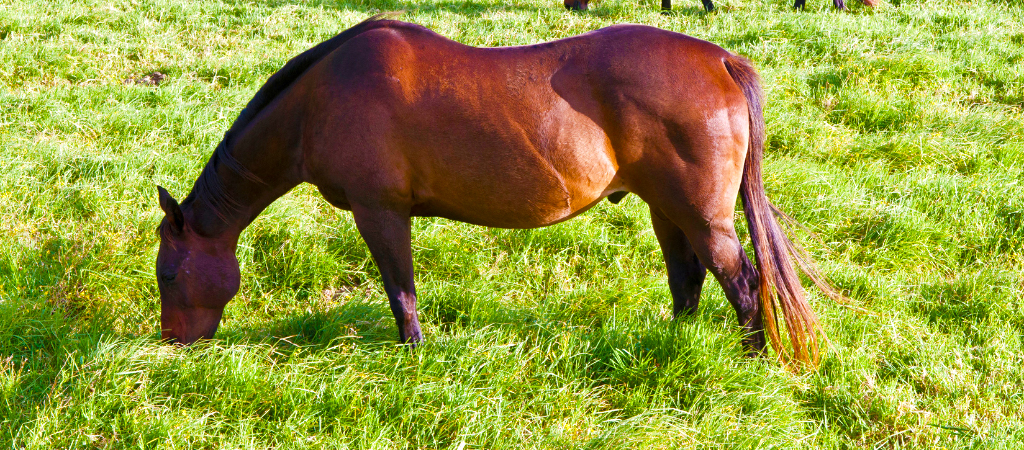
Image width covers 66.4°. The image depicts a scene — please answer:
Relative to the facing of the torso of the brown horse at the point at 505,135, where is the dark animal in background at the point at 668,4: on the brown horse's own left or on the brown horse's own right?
on the brown horse's own right

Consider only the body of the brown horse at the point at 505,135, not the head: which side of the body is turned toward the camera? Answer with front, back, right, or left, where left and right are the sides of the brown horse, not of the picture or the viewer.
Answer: left
